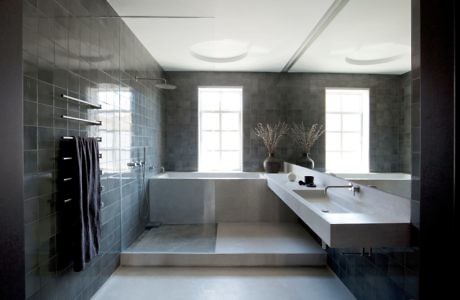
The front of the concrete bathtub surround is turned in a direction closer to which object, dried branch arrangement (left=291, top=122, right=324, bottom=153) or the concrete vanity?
the concrete vanity

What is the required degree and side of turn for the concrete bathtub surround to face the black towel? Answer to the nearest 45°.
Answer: approximately 45° to its right

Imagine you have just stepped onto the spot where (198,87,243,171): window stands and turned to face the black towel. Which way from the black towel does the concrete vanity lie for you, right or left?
left

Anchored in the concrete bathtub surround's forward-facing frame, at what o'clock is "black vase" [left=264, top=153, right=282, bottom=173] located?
The black vase is roughly at 8 o'clock from the concrete bathtub surround.

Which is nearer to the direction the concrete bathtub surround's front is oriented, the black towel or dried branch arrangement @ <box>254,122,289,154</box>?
the black towel

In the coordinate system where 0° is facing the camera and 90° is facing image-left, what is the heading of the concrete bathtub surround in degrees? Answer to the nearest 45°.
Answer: approximately 0°

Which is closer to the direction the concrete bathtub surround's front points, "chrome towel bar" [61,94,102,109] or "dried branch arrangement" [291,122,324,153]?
the chrome towel bar

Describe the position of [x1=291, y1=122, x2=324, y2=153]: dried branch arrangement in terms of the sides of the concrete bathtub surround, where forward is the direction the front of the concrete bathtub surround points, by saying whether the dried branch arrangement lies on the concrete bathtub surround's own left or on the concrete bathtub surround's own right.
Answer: on the concrete bathtub surround's own left
